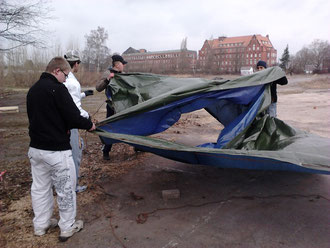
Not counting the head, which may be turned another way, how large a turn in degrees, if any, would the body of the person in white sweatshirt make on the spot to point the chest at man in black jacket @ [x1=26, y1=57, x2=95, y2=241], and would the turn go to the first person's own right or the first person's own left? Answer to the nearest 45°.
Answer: approximately 90° to the first person's own right

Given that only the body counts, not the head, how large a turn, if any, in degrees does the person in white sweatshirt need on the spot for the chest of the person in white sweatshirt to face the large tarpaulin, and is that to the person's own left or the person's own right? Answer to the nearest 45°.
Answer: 0° — they already face it

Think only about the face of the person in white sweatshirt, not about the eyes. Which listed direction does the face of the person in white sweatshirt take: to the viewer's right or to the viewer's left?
to the viewer's right

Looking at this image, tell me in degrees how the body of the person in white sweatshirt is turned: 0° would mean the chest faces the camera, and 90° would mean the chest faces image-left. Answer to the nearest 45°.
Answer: approximately 270°

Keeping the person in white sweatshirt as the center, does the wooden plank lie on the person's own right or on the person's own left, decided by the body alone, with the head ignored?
on the person's own left

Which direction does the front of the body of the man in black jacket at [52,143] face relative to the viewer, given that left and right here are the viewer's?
facing away from the viewer and to the right of the viewer
